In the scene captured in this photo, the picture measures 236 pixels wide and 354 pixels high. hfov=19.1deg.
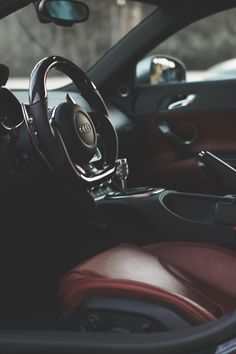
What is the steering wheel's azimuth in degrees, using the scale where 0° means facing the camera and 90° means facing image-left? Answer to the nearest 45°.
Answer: approximately 315°
